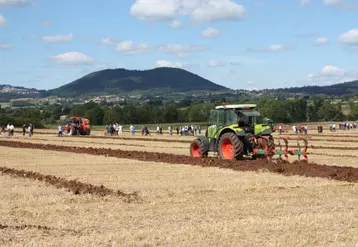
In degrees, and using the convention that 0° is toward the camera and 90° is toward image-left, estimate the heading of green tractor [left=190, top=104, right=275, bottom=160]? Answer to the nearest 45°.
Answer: approximately 135°
